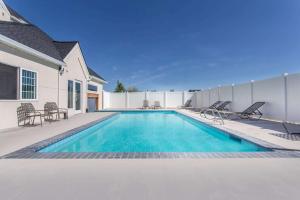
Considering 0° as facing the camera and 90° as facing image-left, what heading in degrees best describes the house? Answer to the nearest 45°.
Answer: approximately 315°

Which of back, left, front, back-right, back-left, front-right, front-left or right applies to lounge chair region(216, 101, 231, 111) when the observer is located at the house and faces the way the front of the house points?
front-left

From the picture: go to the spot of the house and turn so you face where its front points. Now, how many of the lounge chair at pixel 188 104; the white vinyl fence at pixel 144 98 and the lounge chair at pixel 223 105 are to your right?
0

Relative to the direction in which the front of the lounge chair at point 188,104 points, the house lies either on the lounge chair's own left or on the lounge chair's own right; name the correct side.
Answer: on the lounge chair's own left

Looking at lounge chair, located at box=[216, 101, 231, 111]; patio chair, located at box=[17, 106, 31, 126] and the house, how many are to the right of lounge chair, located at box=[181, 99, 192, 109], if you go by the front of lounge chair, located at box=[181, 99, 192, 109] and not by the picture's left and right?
0

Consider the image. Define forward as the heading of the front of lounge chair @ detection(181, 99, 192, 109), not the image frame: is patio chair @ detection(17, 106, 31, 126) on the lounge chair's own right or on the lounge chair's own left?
on the lounge chair's own left

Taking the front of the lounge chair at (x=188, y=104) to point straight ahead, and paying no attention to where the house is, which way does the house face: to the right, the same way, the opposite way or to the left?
the opposite way

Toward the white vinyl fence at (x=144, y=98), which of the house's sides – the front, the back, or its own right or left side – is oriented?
left

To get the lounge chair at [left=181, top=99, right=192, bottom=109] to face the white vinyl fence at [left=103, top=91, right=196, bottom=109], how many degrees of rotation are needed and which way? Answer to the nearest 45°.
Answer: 0° — it already faces it

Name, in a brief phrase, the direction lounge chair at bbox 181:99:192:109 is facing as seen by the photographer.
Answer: facing to the left of the viewer

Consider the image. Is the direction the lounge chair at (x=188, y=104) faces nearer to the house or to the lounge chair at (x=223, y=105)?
the house
